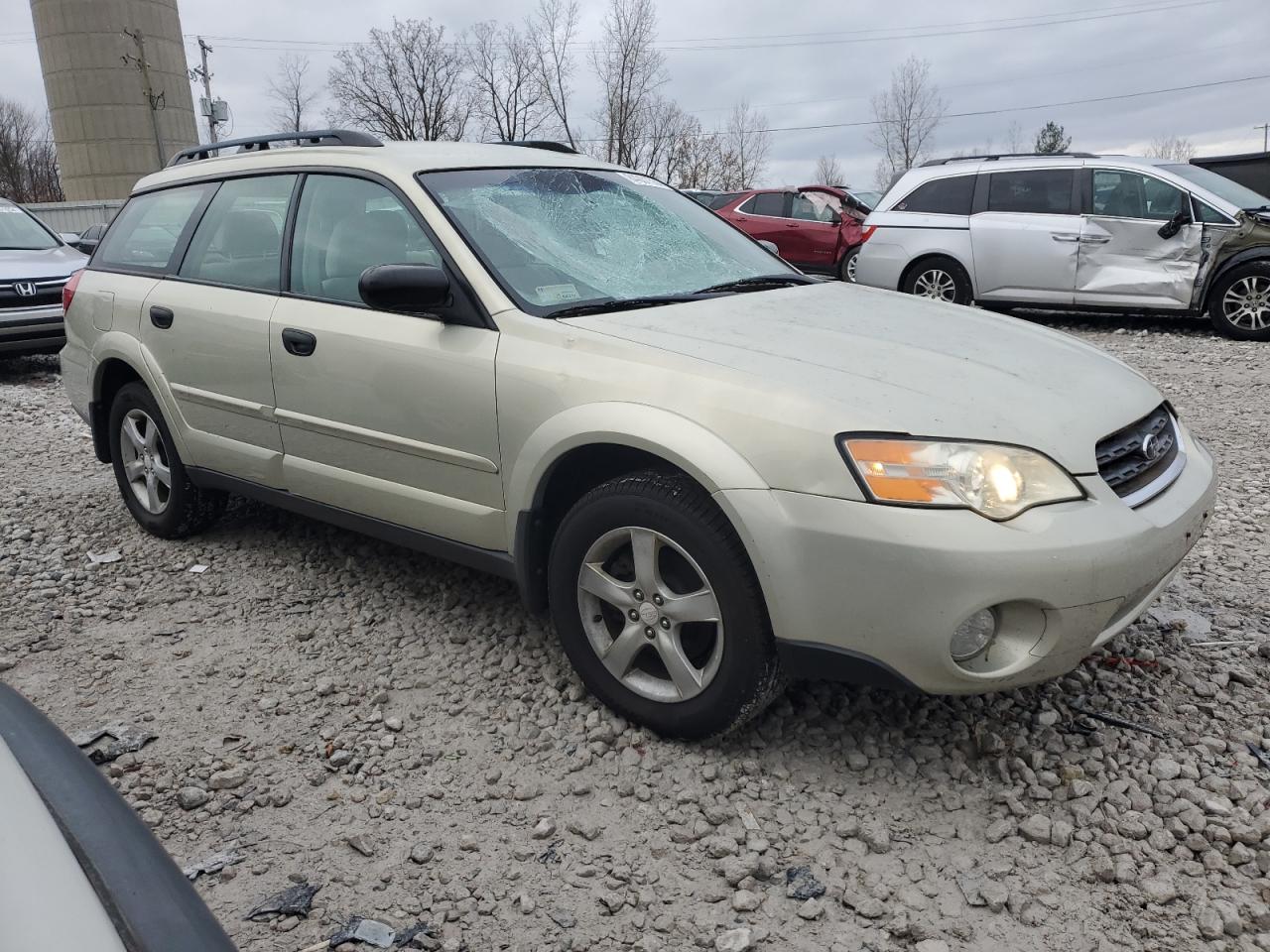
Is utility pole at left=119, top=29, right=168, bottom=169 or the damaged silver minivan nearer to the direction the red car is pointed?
the damaged silver minivan

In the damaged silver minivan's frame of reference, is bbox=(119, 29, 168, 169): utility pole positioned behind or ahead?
behind

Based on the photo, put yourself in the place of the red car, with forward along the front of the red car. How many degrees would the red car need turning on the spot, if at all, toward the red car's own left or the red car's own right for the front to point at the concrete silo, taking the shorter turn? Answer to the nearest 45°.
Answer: approximately 135° to the red car's own left

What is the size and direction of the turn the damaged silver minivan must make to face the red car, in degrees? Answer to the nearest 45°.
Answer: approximately 135° to its left

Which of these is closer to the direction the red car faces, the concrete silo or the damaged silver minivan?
the damaged silver minivan

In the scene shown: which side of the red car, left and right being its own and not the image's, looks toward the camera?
right

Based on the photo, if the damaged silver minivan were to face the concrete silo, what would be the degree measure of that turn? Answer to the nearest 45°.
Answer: approximately 135° to its left

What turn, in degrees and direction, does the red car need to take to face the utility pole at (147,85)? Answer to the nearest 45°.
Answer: approximately 135° to its left

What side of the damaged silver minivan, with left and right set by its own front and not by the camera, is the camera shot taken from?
right

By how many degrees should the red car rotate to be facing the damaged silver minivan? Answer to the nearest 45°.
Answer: approximately 45° to its right

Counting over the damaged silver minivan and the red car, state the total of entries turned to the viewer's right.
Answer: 2
